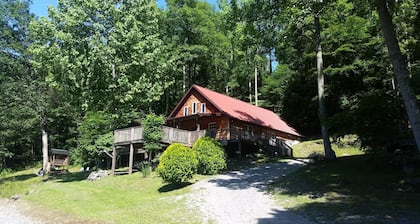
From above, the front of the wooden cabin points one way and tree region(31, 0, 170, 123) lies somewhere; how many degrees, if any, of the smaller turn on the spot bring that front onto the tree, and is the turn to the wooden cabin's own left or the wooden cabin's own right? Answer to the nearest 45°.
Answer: approximately 45° to the wooden cabin's own right

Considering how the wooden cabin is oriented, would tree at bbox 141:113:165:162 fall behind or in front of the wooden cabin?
in front

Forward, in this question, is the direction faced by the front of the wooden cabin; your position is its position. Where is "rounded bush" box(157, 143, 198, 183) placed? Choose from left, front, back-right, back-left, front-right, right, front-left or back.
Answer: front-left

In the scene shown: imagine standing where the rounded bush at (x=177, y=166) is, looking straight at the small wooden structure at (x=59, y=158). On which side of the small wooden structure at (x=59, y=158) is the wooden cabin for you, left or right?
right

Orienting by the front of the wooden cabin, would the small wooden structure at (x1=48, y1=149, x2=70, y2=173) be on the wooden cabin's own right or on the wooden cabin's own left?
on the wooden cabin's own right

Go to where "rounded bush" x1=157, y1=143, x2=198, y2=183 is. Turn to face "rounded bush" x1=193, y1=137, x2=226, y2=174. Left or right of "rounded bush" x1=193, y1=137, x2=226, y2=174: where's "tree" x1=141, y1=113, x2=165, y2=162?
left

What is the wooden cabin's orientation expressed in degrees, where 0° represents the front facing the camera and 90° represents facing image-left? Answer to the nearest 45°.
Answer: approximately 45°

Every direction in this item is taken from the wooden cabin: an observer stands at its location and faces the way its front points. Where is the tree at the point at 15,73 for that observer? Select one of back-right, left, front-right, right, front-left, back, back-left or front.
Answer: front-right

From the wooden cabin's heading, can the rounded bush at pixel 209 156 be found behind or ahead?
ahead
